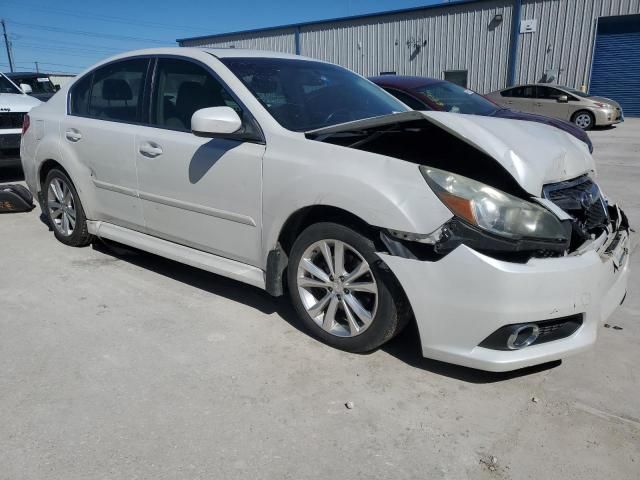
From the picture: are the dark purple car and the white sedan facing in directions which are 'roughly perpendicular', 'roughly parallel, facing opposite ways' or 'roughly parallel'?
roughly parallel

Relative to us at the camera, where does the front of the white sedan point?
facing the viewer and to the right of the viewer

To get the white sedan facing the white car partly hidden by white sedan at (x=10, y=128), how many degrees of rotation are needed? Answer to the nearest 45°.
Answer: approximately 180°

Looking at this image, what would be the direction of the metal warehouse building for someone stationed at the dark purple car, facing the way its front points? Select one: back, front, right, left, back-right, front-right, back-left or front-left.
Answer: back-left

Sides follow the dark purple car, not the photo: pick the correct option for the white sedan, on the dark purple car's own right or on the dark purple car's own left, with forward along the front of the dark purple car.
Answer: on the dark purple car's own right

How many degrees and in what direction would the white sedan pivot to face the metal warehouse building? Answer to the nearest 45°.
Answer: approximately 135° to its left

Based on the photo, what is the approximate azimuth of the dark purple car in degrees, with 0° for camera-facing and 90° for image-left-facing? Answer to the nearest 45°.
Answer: approximately 315°

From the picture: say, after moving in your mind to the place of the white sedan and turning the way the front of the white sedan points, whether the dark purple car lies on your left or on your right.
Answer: on your left

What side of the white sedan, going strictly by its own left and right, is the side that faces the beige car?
left

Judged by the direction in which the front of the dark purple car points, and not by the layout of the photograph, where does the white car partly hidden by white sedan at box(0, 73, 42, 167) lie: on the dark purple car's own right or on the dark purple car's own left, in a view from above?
on the dark purple car's own right

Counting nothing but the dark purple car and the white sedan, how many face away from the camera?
0

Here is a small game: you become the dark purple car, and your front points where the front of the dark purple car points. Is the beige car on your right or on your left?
on your left
